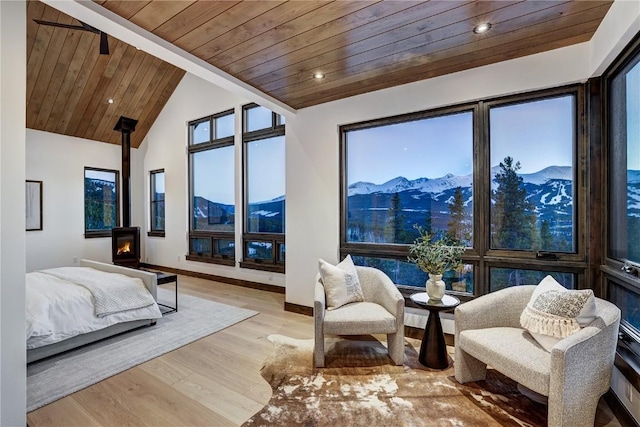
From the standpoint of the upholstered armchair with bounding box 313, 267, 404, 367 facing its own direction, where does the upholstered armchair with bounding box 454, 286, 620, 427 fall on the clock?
the upholstered armchair with bounding box 454, 286, 620, 427 is roughly at 10 o'clock from the upholstered armchair with bounding box 313, 267, 404, 367.

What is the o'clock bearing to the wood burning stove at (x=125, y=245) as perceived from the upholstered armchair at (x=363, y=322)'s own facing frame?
The wood burning stove is roughly at 4 o'clock from the upholstered armchair.

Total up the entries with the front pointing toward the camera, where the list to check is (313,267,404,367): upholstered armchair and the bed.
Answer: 1

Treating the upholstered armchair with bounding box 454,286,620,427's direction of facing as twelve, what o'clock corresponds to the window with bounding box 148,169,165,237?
The window is roughly at 2 o'clock from the upholstered armchair.

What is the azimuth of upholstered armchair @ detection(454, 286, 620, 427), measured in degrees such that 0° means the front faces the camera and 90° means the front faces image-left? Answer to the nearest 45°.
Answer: approximately 45°

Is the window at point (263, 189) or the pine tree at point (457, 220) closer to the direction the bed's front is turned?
the window

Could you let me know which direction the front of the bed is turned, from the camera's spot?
facing away from the viewer and to the right of the viewer

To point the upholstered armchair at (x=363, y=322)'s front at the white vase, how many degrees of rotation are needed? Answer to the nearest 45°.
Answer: approximately 90° to its left

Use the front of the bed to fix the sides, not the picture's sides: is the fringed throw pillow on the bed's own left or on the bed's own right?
on the bed's own right

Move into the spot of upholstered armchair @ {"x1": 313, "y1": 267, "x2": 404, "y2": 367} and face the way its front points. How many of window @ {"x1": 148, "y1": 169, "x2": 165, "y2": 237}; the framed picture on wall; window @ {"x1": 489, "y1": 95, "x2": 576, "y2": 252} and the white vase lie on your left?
2
